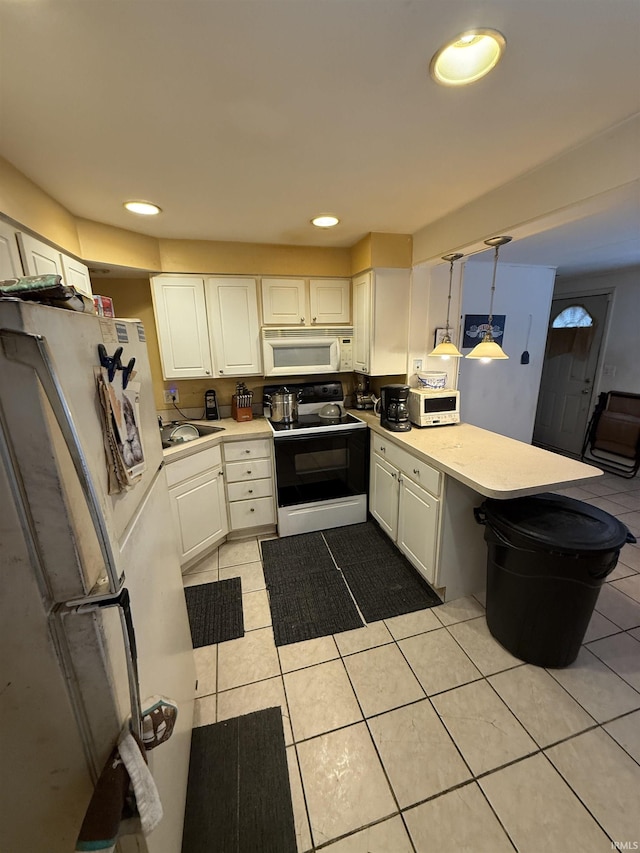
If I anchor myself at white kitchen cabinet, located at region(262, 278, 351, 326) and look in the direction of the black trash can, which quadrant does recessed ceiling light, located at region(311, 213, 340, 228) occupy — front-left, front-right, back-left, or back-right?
front-right

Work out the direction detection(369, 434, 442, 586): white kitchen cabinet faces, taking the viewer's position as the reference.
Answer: facing the viewer and to the left of the viewer

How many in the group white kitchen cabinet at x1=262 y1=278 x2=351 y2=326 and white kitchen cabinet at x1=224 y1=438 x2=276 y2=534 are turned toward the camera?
2

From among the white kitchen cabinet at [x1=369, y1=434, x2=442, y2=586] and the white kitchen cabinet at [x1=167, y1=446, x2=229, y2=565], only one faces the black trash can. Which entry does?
the white kitchen cabinet at [x1=167, y1=446, x2=229, y2=565]

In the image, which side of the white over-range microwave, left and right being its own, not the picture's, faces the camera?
front

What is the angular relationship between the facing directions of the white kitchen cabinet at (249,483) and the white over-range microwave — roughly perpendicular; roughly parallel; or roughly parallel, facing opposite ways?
roughly parallel

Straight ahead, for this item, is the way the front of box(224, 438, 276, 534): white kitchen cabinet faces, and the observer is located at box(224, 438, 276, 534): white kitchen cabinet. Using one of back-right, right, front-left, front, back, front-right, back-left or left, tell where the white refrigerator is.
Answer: front

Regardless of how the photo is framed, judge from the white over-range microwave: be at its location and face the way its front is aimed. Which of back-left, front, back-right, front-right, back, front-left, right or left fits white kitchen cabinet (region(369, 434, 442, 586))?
front-left

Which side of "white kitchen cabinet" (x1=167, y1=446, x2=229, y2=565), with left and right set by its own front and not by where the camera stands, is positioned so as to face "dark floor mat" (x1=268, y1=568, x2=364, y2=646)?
front

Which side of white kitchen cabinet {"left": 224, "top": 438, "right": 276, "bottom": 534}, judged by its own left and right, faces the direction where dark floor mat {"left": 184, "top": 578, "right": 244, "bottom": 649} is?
front

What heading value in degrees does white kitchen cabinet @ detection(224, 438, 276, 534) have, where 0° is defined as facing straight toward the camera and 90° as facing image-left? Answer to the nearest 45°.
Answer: approximately 0°

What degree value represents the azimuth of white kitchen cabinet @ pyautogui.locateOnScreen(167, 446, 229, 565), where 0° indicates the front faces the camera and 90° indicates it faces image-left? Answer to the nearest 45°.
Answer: approximately 315°
